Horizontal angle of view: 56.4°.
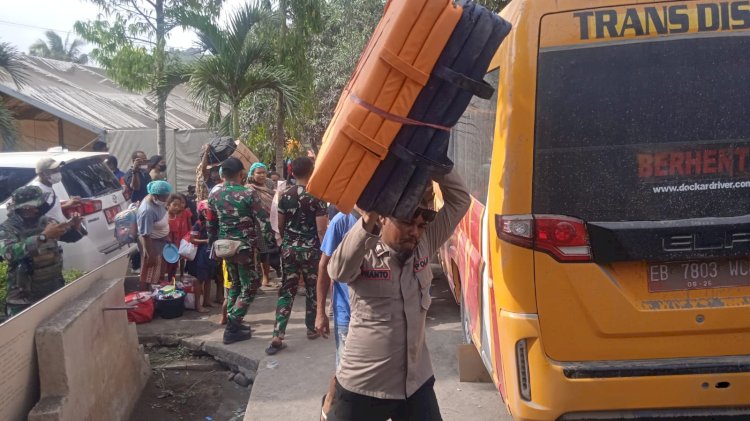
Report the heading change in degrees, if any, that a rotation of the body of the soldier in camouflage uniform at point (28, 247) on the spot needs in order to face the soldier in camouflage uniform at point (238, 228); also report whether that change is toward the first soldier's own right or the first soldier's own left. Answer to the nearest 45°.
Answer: approximately 45° to the first soldier's own left

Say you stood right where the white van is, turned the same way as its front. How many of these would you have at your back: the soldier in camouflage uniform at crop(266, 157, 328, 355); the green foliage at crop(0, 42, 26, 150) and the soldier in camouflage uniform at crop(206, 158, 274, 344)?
2

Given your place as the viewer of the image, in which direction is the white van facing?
facing away from the viewer and to the left of the viewer

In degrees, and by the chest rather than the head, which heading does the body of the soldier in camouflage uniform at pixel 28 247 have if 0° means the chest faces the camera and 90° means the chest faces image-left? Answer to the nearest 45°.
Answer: approximately 315°

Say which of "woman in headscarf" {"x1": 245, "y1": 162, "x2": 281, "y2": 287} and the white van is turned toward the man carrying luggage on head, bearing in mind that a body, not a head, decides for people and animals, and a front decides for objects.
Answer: the woman in headscarf

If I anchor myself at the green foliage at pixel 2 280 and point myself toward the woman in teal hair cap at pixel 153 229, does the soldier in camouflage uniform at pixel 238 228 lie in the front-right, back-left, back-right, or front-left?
front-right

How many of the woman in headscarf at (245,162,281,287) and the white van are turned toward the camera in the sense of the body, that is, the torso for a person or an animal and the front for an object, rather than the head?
1

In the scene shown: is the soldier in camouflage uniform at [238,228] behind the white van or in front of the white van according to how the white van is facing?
behind

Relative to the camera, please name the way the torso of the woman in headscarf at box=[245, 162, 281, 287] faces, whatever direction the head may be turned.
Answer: toward the camera

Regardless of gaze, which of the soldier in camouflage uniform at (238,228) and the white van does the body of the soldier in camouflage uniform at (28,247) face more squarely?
the soldier in camouflage uniform

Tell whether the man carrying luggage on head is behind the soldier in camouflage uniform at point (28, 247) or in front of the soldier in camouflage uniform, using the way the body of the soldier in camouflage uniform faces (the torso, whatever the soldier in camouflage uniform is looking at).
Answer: in front

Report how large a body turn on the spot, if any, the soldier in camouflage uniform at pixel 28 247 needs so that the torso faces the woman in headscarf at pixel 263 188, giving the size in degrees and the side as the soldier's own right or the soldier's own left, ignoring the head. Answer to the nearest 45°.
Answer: approximately 90° to the soldier's own left

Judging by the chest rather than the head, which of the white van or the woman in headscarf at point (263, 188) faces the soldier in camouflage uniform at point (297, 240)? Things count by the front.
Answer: the woman in headscarf

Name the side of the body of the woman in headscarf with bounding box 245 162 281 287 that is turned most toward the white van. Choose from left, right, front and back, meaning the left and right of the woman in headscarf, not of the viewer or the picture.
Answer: right
